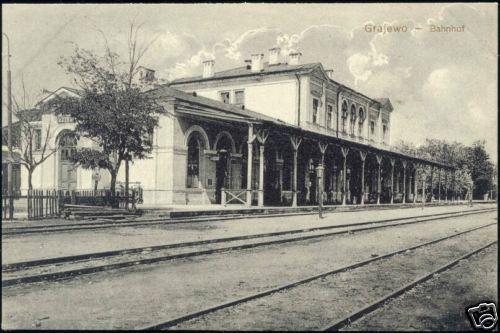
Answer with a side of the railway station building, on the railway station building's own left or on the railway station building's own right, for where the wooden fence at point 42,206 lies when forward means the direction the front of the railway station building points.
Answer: on the railway station building's own right

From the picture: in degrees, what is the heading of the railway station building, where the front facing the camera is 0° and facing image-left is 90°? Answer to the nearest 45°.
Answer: approximately 315°

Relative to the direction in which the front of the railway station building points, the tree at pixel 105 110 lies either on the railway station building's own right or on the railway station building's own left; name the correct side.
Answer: on the railway station building's own right
